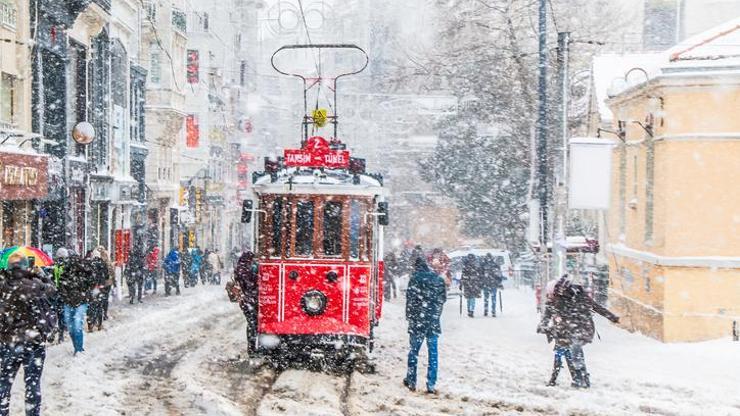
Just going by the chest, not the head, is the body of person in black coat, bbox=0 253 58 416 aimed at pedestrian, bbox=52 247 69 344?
yes

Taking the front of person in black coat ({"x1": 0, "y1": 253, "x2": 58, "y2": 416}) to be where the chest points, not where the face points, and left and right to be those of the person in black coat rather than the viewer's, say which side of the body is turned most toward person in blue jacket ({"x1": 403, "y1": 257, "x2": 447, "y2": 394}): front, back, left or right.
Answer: right

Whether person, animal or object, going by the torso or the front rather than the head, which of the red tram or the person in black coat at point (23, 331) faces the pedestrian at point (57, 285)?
the person in black coat

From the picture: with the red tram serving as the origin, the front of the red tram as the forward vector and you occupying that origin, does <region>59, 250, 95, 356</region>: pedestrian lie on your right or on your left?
on your right

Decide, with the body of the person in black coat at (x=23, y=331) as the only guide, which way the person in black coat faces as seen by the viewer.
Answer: away from the camera

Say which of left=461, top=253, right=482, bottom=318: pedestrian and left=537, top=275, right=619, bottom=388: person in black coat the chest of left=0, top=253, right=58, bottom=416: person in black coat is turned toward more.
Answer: the pedestrian

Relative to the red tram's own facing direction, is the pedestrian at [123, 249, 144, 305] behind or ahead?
behind

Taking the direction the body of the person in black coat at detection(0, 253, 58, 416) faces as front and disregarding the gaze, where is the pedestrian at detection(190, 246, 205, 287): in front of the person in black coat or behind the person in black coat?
in front

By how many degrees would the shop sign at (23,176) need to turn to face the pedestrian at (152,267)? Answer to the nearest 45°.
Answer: approximately 90° to its left

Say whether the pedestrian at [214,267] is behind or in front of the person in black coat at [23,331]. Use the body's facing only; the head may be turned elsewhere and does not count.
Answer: in front

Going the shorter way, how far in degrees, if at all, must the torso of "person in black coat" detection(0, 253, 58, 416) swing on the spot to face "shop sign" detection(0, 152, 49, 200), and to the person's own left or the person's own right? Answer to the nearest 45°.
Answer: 0° — they already face it

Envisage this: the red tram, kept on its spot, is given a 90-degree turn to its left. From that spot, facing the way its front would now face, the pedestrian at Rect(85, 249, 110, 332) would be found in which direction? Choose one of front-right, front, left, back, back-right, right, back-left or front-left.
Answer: back-left

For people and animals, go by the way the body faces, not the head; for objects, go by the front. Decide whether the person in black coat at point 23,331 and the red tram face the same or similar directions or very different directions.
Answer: very different directions
